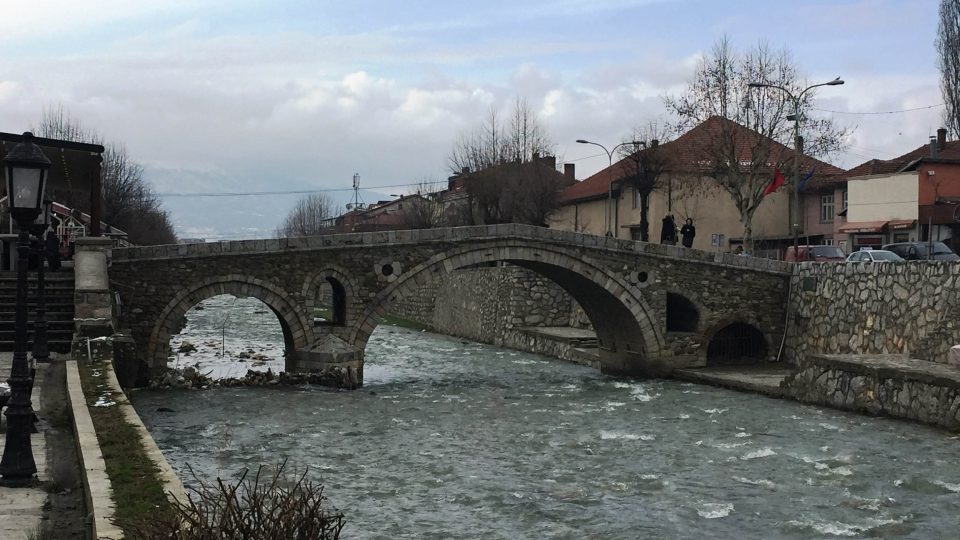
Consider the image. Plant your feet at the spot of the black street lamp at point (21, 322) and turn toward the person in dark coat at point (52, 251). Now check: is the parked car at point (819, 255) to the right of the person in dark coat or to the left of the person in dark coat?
right

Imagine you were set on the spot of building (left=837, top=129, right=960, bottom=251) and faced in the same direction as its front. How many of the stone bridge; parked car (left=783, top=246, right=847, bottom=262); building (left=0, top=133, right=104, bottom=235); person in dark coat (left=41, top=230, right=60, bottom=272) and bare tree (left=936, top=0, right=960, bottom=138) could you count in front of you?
4

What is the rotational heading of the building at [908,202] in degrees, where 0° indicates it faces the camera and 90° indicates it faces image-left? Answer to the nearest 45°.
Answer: approximately 45°

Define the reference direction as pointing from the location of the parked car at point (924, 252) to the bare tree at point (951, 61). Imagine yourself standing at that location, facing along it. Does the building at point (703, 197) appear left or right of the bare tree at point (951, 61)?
left

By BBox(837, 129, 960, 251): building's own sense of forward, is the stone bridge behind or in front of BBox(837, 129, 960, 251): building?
in front

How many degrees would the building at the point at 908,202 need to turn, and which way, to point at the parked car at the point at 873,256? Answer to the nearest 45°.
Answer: approximately 45° to its left

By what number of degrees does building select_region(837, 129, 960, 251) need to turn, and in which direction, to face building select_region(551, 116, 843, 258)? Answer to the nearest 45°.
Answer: approximately 90° to its right

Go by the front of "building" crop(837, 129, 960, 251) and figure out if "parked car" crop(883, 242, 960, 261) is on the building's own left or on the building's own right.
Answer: on the building's own left

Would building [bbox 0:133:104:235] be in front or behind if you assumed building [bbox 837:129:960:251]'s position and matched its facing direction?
in front

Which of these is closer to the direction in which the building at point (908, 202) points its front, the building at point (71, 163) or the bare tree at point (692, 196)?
the building

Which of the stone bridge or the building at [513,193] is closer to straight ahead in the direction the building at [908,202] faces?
the stone bridge

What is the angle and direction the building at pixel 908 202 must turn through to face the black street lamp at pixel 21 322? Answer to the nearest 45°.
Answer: approximately 45° to its left

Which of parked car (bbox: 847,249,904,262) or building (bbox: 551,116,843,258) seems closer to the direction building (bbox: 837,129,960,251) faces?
the parked car
